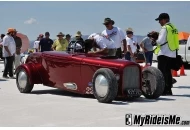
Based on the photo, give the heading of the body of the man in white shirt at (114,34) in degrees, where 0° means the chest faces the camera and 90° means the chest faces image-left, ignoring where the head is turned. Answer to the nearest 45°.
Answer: approximately 45°

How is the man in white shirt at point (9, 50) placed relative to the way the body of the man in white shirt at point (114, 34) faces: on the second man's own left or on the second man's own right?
on the second man's own right

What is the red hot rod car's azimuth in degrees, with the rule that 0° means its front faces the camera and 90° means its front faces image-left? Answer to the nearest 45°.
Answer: approximately 315°

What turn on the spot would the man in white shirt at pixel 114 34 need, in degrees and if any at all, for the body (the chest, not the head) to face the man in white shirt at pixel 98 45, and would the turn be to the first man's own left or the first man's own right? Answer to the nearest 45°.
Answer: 0° — they already face them

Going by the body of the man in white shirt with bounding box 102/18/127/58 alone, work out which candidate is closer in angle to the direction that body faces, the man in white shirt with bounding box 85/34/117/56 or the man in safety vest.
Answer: the man in white shirt
